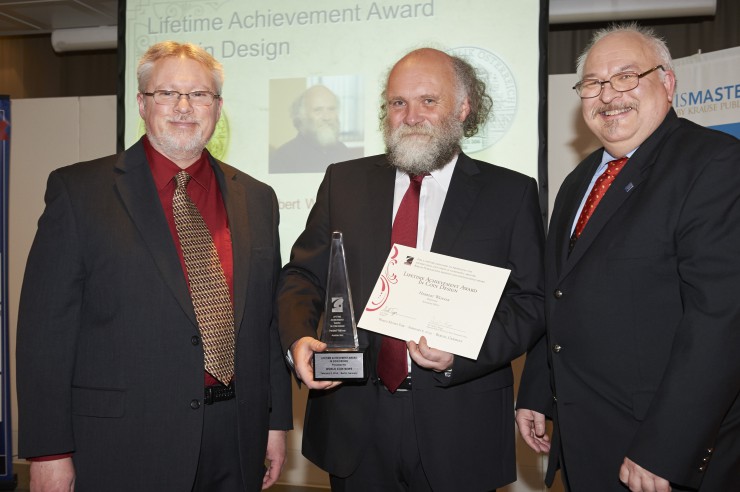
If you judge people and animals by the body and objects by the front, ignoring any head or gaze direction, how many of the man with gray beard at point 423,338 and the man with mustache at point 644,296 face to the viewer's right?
0

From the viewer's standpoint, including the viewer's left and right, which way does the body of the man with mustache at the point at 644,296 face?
facing the viewer and to the left of the viewer

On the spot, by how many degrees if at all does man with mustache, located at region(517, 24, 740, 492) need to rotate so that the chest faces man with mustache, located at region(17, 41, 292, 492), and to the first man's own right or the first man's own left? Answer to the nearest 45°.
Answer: approximately 45° to the first man's own right

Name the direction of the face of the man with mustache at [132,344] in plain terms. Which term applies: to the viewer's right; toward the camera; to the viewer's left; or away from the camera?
toward the camera

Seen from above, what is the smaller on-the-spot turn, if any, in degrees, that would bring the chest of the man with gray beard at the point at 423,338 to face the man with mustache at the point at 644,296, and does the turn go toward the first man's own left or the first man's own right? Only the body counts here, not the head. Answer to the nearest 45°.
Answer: approximately 90° to the first man's own left

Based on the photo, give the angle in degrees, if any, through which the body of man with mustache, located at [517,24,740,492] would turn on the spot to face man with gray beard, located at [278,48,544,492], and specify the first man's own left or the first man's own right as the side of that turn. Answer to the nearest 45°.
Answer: approximately 45° to the first man's own right

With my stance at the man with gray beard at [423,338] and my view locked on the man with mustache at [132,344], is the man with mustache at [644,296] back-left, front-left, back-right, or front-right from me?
back-left

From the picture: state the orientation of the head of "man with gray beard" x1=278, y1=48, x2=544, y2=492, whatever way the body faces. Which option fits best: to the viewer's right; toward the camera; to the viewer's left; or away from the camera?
toward the camera

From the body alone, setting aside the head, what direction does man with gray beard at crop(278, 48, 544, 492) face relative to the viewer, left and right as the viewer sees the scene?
facing the viewer
